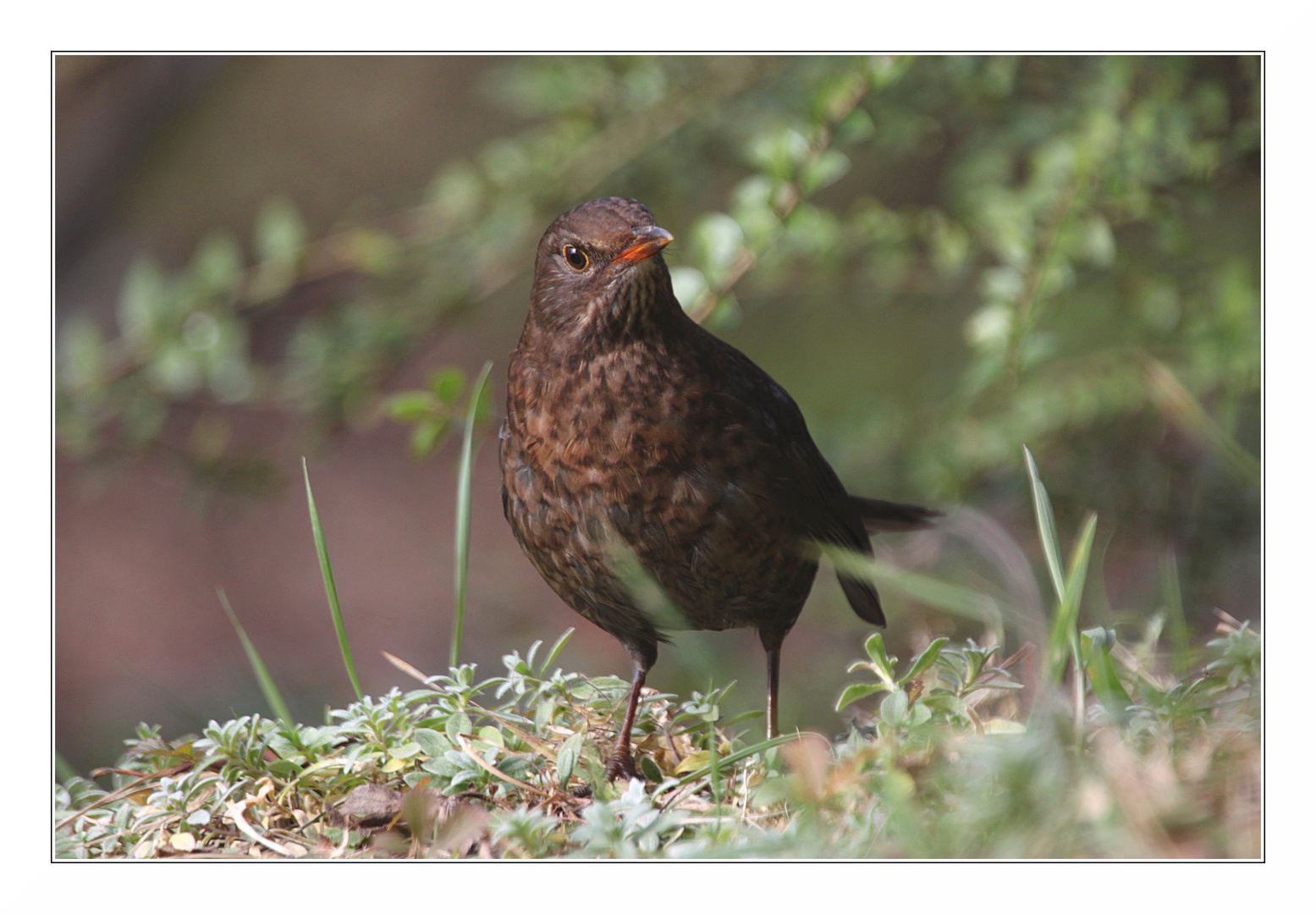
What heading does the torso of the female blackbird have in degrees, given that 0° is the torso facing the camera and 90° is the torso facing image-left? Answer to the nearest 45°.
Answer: approximately 45°

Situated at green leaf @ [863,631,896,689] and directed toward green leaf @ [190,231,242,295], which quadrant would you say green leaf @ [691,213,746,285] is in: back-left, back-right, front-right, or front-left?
front-right

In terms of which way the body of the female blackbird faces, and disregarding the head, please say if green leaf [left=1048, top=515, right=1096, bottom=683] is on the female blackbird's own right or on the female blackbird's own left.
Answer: on the female blackbird's own left

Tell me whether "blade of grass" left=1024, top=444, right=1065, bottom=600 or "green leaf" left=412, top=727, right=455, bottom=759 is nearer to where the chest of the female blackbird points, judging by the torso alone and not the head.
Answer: the green leaf

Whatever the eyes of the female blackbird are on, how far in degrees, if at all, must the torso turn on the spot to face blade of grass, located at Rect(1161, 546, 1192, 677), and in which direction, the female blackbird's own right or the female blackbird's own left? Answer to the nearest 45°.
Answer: approximately 90° to the female blackbird's own left
